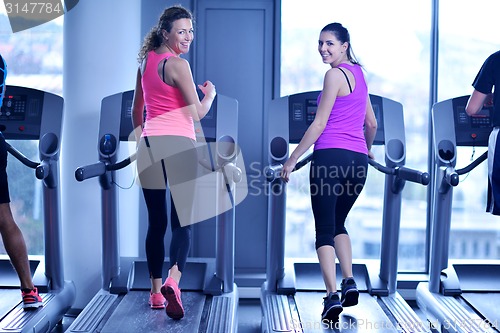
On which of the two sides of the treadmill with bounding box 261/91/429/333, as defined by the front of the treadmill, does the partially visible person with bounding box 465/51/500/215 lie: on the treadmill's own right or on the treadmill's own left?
on the treadmill's own right

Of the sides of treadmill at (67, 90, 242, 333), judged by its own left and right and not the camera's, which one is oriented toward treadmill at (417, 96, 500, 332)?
right

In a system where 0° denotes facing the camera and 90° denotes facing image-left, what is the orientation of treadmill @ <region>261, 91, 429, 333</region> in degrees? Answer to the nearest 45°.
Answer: approximately 180°

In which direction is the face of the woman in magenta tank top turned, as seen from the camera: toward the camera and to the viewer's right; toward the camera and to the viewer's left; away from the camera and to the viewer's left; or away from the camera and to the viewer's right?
toward the camera and to the viewer's left

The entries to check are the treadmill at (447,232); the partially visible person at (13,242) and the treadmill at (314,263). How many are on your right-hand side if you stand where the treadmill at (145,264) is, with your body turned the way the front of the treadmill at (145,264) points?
2

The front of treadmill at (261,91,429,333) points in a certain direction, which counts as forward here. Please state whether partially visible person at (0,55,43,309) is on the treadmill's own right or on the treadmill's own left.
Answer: on the treadmill's own left

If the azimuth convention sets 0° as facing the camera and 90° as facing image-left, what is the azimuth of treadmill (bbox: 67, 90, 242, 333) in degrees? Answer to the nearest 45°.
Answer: approximately 180°

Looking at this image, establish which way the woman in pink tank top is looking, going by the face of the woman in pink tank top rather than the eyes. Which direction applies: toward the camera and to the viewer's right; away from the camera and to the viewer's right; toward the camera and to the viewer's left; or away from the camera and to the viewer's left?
toward the camera and to the viewer's right

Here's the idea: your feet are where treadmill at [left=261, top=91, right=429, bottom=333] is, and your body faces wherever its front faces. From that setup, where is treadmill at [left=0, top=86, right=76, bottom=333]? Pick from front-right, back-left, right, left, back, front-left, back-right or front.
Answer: left
